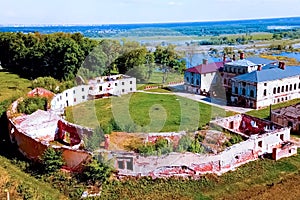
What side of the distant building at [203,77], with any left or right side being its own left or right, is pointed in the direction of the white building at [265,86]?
left

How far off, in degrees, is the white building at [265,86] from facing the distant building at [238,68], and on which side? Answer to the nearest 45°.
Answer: approximately 90° to its right

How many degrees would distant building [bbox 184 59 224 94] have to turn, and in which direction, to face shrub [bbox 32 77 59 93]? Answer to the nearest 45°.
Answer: approximately 45° to its right

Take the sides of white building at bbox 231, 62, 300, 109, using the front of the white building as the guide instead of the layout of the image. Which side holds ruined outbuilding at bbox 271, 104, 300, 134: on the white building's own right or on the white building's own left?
on the white building's own left

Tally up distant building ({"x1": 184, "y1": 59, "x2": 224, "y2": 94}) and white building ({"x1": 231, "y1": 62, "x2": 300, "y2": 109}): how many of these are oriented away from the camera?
0

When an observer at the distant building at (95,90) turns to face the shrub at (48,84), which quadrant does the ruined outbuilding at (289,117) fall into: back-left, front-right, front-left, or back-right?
back-left

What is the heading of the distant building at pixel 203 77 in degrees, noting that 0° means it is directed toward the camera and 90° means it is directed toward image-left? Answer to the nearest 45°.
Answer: approximately 45°

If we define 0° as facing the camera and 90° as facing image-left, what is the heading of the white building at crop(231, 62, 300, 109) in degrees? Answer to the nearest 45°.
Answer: approximately 45°
